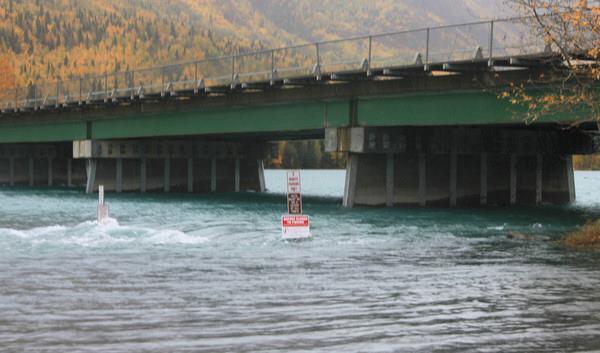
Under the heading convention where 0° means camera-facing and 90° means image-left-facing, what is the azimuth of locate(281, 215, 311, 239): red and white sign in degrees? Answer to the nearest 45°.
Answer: approximately 0°

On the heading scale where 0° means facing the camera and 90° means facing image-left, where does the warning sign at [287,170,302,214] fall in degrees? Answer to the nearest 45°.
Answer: approximately 0°

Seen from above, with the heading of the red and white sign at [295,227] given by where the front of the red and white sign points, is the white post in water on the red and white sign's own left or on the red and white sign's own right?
on the red and white sign's own right
